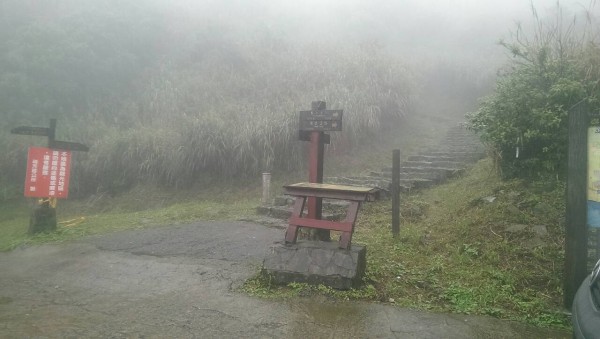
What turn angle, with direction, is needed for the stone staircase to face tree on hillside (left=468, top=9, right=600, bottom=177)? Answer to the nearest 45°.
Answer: approximately 90° to its left

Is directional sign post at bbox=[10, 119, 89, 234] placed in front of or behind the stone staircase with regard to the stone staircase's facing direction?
in front

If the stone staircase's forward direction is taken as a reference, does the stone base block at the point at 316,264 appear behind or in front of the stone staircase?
in front

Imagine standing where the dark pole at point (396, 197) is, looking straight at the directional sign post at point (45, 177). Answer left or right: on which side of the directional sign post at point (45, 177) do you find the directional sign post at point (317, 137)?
left

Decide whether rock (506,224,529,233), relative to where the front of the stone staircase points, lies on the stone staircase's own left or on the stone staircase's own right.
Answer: on the stone staircase's own left

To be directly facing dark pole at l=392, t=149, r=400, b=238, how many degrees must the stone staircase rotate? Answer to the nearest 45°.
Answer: approximately 45° to its left

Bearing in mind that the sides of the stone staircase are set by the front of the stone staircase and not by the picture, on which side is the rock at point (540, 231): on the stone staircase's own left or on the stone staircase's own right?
on the stone staircase's own left

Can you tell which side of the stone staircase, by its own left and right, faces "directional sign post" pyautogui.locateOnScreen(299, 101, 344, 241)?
front

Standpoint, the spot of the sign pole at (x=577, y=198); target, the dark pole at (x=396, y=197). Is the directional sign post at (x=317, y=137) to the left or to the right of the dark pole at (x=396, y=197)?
left

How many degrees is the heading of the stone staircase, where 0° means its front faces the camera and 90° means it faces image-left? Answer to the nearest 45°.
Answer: approximately 45°

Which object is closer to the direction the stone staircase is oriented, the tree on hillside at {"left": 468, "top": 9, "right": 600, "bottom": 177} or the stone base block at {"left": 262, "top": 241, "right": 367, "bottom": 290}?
the stone base block

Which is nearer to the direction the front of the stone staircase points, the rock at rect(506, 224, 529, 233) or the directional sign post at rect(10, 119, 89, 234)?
the directional sign post
